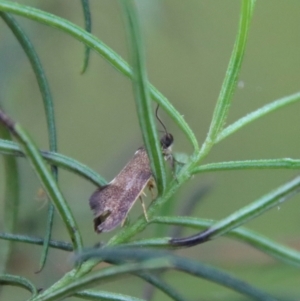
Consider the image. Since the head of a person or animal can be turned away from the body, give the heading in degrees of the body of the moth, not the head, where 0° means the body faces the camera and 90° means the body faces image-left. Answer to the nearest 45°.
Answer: approximately 270°
